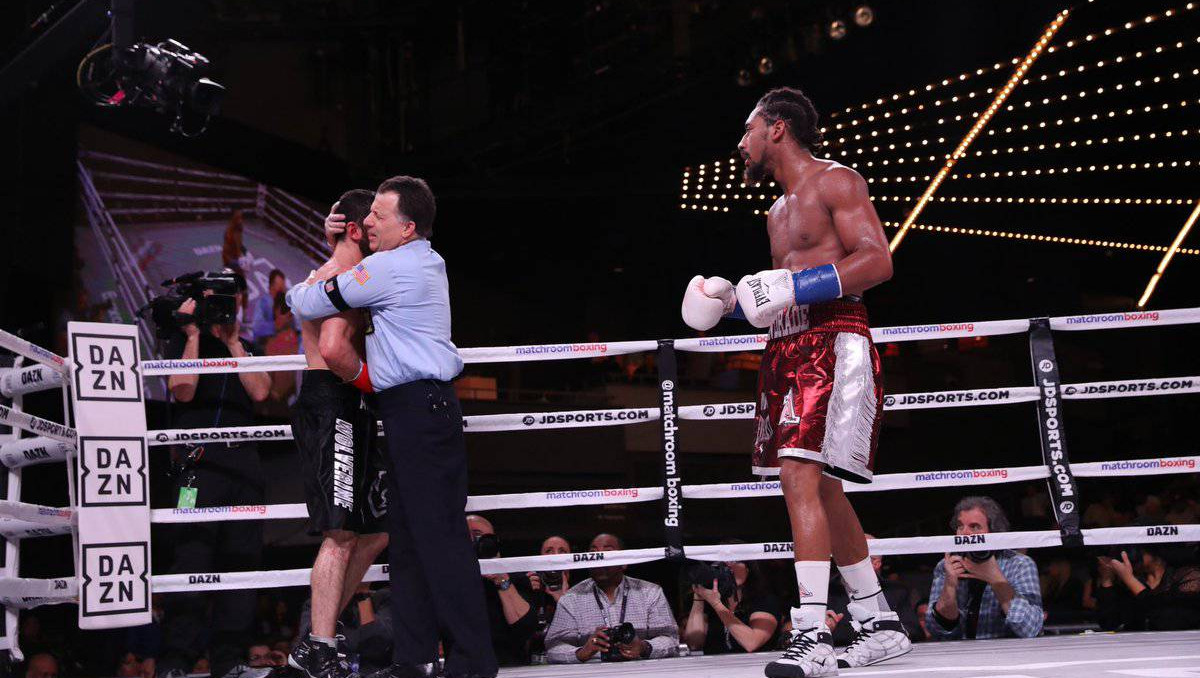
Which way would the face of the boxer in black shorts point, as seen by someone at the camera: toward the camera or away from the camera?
away from the camera

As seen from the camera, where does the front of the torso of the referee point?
to the viewer's left

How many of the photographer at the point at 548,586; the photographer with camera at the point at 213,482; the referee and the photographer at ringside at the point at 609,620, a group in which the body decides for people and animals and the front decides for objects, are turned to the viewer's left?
1

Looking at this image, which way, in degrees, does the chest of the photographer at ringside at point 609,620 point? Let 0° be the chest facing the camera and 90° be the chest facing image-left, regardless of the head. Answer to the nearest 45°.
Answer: approximately 0°

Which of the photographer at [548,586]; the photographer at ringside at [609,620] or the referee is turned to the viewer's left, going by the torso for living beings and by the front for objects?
the referee

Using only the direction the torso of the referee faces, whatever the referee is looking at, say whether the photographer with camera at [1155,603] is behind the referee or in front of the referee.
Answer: behind

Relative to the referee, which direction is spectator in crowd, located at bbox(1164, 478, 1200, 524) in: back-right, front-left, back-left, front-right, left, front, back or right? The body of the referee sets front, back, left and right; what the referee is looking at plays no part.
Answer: back-right
